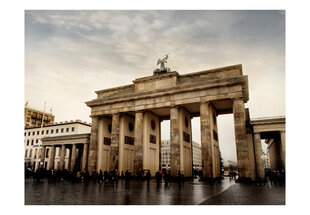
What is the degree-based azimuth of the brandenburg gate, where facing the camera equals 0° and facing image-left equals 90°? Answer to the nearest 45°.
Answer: approximately 45°
